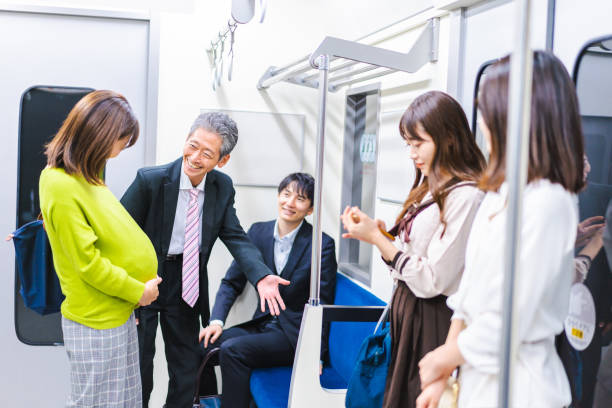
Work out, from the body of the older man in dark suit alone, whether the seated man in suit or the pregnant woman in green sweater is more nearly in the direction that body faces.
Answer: the pregnant woman in green sweater

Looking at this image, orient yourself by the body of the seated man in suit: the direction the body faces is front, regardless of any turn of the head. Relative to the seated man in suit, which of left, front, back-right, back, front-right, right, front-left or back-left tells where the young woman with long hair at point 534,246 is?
front-left

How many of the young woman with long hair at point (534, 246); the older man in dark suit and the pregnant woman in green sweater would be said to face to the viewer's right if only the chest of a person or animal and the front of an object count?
1

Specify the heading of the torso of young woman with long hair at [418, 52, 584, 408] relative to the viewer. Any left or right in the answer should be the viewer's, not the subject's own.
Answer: facing to the left of the viewer

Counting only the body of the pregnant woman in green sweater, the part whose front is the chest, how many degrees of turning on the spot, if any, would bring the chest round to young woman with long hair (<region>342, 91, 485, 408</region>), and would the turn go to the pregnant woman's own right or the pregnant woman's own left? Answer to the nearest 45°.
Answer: approximately 45° to the pregnant woman's own right

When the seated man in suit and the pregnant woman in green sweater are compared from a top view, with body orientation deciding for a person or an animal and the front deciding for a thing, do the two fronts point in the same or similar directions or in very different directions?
very different directions

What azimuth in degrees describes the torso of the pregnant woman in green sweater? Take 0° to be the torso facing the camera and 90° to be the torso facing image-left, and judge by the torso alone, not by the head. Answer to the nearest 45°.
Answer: approximately 270°

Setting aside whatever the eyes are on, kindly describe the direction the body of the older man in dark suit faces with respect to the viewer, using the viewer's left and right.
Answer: facing the viewer

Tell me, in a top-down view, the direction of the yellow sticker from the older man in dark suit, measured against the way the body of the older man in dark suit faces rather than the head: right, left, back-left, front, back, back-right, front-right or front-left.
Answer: front-left

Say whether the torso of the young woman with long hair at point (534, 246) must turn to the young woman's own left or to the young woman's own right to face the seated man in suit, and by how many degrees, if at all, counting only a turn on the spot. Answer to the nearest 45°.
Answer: approximately 45° to the young woman's own right

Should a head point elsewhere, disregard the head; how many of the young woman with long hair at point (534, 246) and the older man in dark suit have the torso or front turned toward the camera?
1
